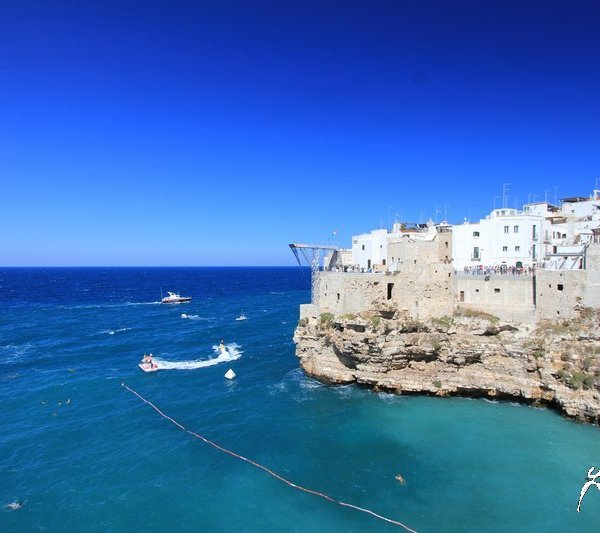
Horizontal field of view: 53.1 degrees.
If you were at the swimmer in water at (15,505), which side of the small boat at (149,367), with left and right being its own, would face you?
left

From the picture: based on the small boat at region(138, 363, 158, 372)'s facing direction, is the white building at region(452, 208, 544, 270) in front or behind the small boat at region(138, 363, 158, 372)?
behind

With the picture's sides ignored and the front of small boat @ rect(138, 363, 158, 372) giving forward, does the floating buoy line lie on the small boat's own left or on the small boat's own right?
on the small boat's own left

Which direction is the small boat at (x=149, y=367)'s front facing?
to the viewer's left

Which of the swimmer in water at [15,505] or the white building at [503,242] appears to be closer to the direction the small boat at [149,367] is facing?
the swimmer in water

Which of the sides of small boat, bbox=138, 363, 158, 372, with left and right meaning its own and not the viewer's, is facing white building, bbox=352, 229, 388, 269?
back
